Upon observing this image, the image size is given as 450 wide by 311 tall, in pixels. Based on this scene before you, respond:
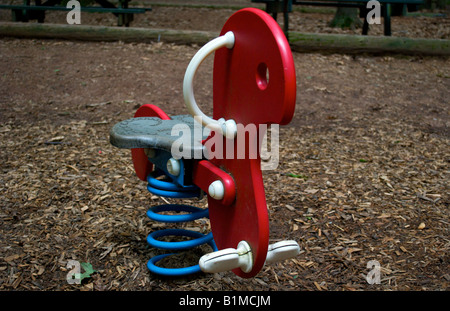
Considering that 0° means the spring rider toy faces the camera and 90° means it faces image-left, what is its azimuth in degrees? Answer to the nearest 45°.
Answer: approximately 315°

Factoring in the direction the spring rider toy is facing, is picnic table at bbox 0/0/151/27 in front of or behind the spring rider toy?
behind
